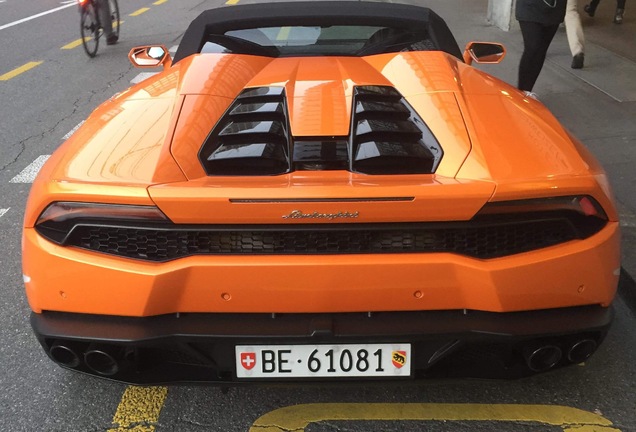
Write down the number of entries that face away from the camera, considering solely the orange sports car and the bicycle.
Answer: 2

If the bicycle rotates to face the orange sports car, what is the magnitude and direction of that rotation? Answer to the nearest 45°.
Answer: approximately 180°

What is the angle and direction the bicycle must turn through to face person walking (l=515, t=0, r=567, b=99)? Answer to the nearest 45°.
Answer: approximately 135° to its right

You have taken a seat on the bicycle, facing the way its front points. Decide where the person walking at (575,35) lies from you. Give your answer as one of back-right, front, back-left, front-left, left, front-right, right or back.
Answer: back-right

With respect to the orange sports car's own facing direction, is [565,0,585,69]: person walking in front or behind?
in front

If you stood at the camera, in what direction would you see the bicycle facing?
facing away from the viewer

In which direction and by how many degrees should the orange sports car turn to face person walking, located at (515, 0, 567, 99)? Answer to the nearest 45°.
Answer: approximately 45° to its right

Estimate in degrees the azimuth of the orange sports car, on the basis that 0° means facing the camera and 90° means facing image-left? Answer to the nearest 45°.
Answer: approximately 180°

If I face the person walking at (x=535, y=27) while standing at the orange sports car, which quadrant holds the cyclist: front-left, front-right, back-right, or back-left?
front-left

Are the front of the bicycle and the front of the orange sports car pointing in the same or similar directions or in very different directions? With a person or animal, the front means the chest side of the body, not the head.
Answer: same or similar directions
